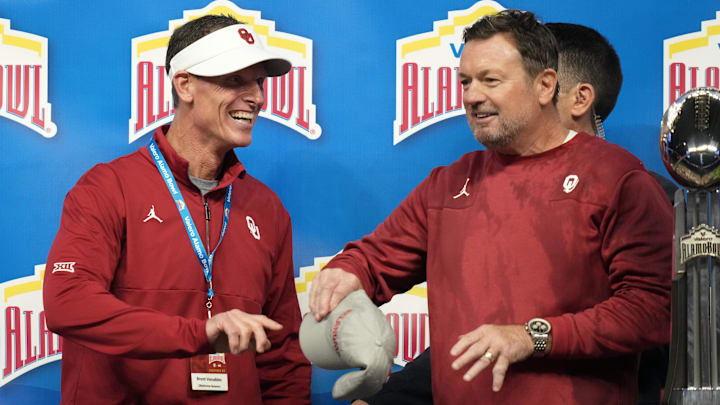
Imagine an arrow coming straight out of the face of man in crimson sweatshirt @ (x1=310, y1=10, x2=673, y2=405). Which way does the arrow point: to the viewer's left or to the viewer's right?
to the viewer's left

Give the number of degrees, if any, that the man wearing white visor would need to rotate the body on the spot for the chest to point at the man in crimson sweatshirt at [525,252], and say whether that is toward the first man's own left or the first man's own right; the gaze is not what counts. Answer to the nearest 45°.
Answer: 0° — they already face them

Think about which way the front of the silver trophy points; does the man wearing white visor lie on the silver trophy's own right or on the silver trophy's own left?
on the silver trophy's own right

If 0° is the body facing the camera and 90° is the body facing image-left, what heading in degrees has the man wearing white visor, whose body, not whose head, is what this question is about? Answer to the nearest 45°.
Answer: approximately 315°

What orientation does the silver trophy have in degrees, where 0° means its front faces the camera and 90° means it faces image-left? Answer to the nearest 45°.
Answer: approximately 0°

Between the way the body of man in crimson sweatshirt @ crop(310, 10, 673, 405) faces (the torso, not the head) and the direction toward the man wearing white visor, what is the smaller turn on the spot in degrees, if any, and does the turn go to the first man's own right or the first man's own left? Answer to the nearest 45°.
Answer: approximately 45° to the first man's own right
